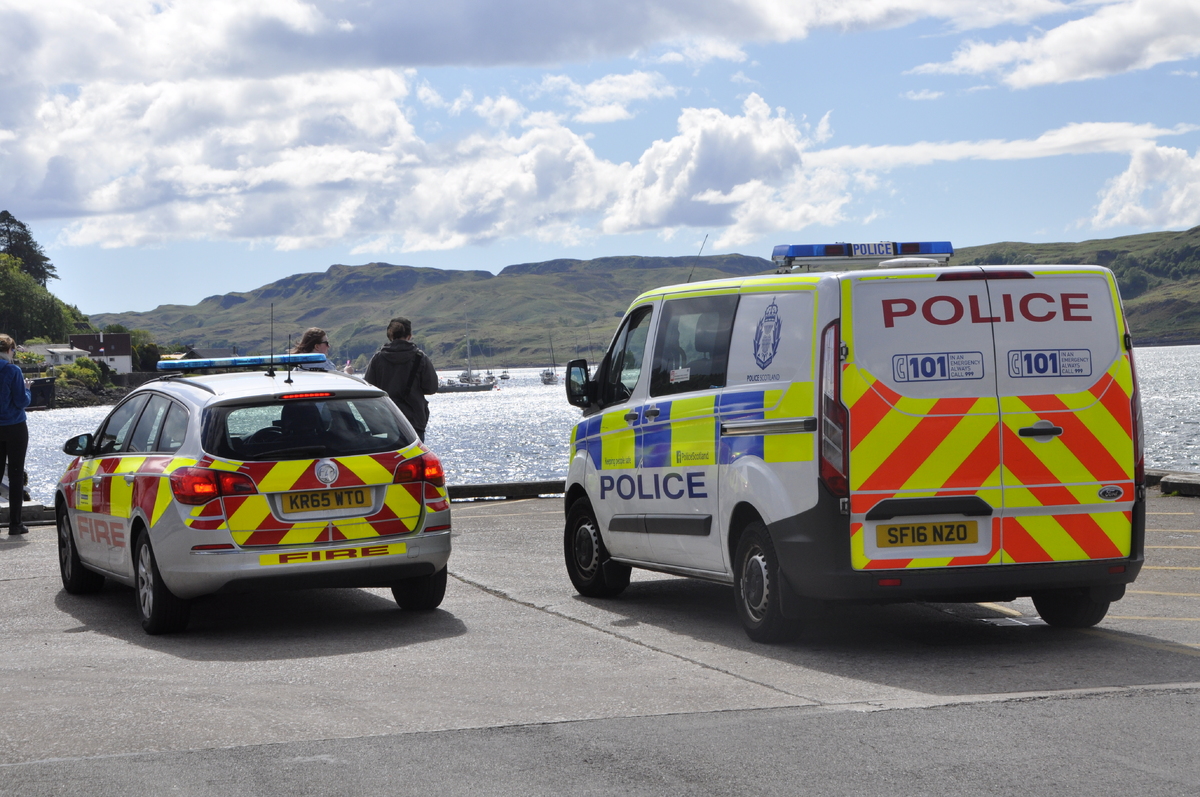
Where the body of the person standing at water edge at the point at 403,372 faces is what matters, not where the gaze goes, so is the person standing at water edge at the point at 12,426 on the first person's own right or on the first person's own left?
on the first person's own left

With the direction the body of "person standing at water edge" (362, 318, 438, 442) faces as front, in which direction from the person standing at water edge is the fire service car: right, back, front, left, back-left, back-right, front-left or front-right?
back

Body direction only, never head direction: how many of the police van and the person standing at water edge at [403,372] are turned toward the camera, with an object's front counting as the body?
0

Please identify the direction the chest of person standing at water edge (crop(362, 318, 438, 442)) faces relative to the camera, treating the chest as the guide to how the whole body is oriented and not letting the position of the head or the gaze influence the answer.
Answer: away from the camera

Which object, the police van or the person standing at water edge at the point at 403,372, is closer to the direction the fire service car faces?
the person standing at water edge

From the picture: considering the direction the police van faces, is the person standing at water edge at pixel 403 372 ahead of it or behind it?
ahead

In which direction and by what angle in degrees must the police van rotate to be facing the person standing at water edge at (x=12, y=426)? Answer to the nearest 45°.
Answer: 0° — it already faces them

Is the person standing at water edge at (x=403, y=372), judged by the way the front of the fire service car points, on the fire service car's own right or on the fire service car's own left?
on the fire service car's own right

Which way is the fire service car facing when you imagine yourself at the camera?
facing away from the viewer and to the left of the viewer

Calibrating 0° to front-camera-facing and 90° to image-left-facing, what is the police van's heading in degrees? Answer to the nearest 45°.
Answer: approximately 135°

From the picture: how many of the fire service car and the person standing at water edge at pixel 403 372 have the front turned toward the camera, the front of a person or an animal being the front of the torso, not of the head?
0
